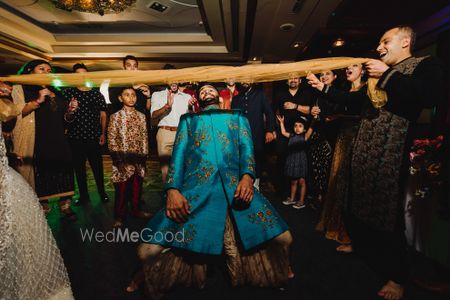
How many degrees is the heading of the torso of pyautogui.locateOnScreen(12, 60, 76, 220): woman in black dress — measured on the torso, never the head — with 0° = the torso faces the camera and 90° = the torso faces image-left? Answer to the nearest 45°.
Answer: approximately 315°

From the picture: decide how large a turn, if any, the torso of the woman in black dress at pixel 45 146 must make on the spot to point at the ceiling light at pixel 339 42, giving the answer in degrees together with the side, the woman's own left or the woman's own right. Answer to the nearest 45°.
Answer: approximately 45° to the woman's own left

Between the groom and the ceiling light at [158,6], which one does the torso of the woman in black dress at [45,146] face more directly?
the groom

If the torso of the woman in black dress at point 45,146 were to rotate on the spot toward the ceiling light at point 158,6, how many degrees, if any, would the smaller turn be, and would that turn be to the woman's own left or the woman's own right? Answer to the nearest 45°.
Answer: approximately 90° to the woman's own left

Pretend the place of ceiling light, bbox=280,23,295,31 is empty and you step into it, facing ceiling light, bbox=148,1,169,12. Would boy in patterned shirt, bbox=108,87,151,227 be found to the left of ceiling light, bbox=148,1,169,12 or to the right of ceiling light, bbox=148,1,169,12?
left

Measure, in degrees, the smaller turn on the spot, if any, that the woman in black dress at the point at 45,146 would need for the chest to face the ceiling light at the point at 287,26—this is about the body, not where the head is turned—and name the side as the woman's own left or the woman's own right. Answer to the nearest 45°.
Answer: approximately 45° to the woman's own left
